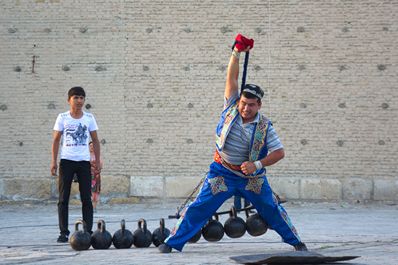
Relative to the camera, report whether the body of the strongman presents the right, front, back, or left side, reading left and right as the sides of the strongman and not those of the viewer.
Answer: front

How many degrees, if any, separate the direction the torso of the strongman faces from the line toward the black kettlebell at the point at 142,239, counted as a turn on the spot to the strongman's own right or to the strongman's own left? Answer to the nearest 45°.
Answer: approximately 135° to the strongman's own right

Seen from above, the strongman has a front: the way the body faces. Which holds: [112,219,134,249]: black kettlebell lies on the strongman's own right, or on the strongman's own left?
on the strongman's own right

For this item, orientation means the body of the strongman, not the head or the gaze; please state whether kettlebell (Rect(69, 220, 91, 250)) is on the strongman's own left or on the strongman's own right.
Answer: on the strongman's own right
